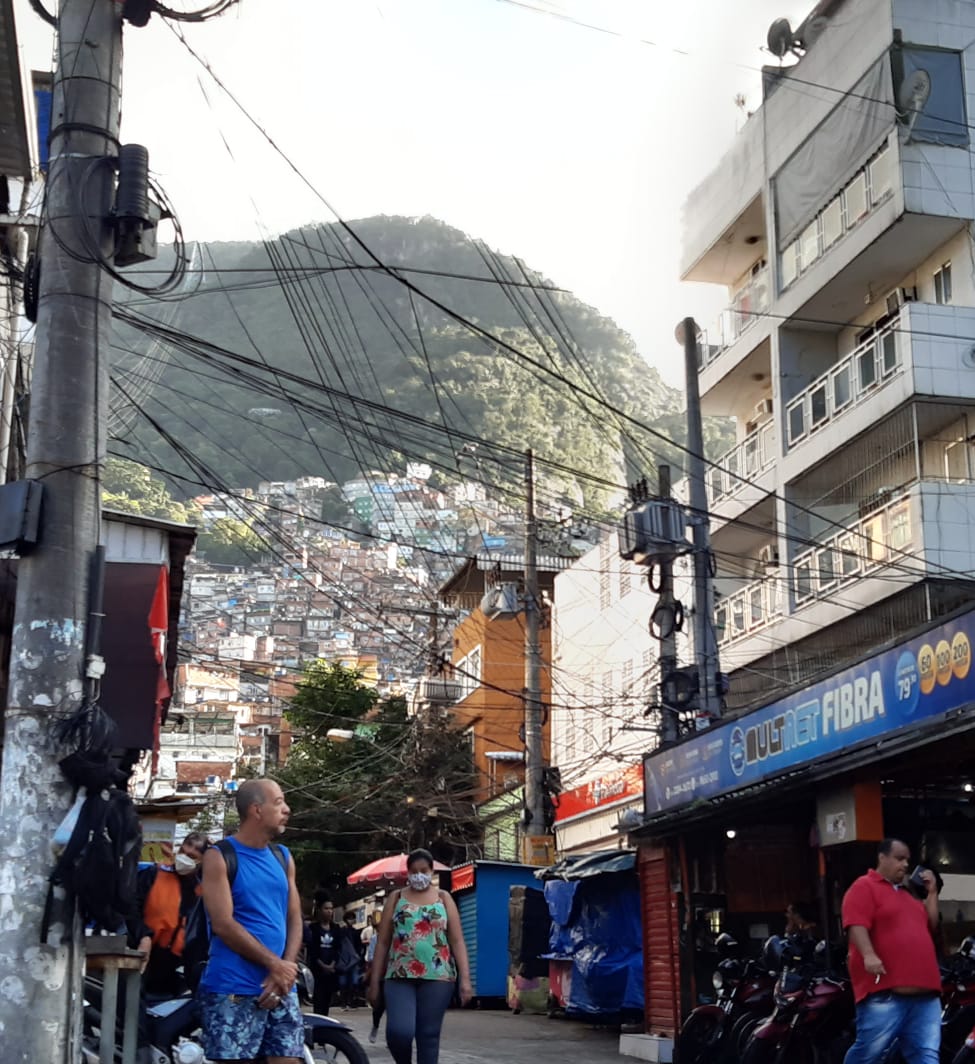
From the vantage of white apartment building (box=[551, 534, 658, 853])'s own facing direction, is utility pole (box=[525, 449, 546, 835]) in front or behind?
in front

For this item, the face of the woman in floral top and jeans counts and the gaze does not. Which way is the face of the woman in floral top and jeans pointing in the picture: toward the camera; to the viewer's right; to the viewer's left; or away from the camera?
toward the camera

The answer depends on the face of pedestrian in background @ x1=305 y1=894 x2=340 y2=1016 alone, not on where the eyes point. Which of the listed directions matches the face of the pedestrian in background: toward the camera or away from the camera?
toward the camera

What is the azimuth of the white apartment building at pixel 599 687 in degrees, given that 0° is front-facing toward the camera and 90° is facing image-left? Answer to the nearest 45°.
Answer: approximately 45°

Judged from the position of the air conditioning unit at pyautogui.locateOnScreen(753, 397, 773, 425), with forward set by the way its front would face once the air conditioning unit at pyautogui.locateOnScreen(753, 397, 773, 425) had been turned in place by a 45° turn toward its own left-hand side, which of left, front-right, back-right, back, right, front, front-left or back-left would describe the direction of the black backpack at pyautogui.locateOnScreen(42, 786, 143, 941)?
front

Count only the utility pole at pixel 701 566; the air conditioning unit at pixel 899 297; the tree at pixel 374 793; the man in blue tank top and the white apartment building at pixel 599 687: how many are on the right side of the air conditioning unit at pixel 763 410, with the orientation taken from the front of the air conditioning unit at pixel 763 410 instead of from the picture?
2

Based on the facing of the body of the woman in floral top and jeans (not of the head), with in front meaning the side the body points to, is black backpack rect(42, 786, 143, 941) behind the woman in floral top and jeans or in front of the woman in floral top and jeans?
in front

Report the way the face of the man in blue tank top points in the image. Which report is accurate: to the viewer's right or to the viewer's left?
to the viewer's right

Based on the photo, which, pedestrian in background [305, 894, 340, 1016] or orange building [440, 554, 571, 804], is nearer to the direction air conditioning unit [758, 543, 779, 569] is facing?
the pedestrian in background

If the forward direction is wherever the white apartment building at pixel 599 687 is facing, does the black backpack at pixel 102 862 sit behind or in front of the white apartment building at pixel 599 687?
in front

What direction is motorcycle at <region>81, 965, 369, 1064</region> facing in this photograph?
to the viewer's right

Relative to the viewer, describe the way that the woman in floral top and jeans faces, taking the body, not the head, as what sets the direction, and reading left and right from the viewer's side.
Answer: facing the viewer

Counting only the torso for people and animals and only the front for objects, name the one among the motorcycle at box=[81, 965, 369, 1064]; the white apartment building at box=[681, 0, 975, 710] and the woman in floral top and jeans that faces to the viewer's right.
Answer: the motorcycle

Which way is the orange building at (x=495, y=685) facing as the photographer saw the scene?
facing the viewer and to the left of the viewer

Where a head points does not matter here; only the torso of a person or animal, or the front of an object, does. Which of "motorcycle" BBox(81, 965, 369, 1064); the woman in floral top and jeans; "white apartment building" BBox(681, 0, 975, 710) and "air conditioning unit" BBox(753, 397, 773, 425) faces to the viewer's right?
the motorcycle
